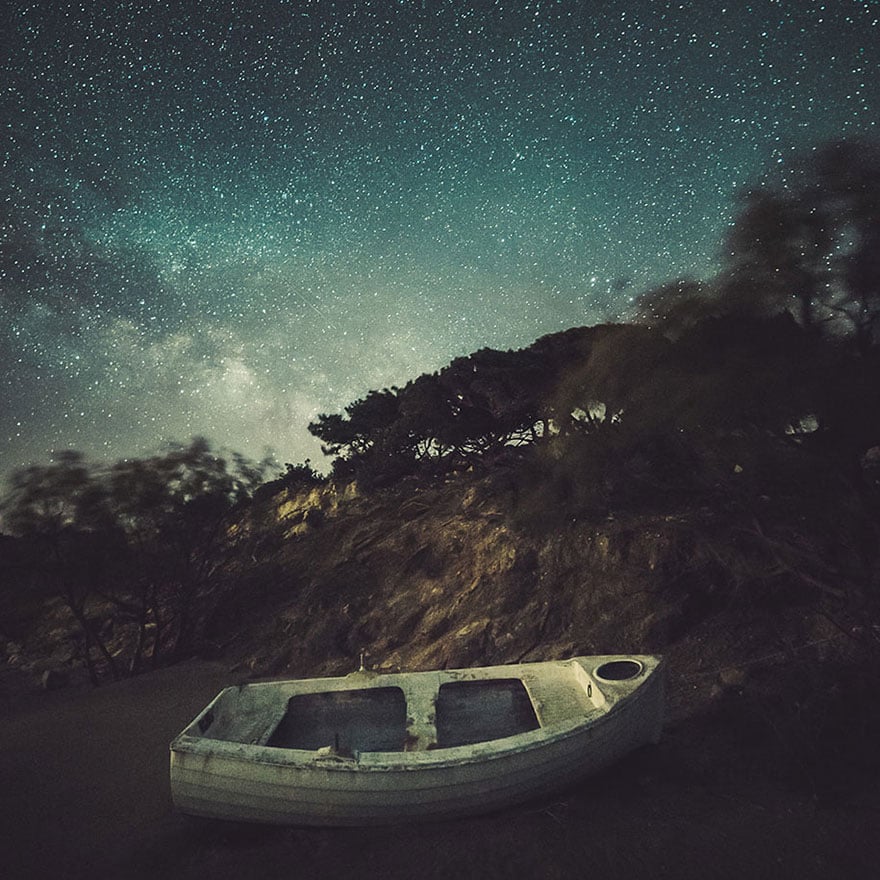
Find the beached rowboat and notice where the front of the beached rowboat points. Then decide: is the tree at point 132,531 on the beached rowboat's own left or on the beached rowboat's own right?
on the beached rowboat's own left

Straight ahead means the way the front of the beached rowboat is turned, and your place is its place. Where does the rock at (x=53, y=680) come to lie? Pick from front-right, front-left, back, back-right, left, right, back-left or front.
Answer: back-left

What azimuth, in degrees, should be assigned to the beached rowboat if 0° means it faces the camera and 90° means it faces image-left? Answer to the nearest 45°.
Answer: approximately 270°
